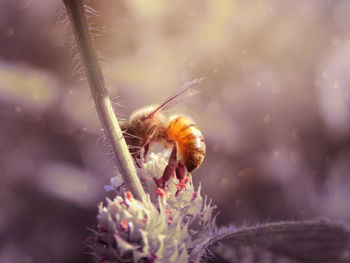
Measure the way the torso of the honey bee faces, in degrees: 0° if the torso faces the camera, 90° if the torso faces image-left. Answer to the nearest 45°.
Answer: approximately 90°
